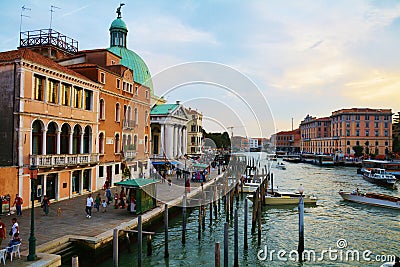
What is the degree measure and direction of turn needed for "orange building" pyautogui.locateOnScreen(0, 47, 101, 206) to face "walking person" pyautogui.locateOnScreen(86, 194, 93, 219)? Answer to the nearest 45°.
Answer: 0° — it already faces them

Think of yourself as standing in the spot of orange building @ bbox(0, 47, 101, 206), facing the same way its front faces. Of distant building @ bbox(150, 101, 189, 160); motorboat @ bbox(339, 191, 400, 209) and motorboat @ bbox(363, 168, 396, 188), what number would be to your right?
0

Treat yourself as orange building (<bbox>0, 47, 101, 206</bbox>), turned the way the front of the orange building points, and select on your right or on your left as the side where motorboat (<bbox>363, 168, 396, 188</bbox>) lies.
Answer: on your left

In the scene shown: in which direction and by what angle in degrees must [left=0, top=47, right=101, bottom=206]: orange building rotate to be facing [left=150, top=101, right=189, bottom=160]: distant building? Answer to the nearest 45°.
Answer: approximately 90° to its left

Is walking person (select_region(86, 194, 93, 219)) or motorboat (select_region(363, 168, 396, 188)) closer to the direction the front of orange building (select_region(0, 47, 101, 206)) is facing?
the walking person

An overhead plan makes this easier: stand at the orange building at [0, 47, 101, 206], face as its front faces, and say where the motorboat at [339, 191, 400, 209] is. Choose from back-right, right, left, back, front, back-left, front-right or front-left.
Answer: front-left

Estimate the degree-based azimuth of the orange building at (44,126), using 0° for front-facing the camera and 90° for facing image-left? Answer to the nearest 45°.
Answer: approximately 315°

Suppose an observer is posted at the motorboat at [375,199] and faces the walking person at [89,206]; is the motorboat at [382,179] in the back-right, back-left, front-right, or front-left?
back-right

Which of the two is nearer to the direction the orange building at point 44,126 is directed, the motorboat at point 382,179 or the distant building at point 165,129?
the motorboat

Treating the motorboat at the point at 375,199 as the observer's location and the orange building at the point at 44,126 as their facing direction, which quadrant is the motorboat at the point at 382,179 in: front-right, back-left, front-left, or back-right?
back-right
